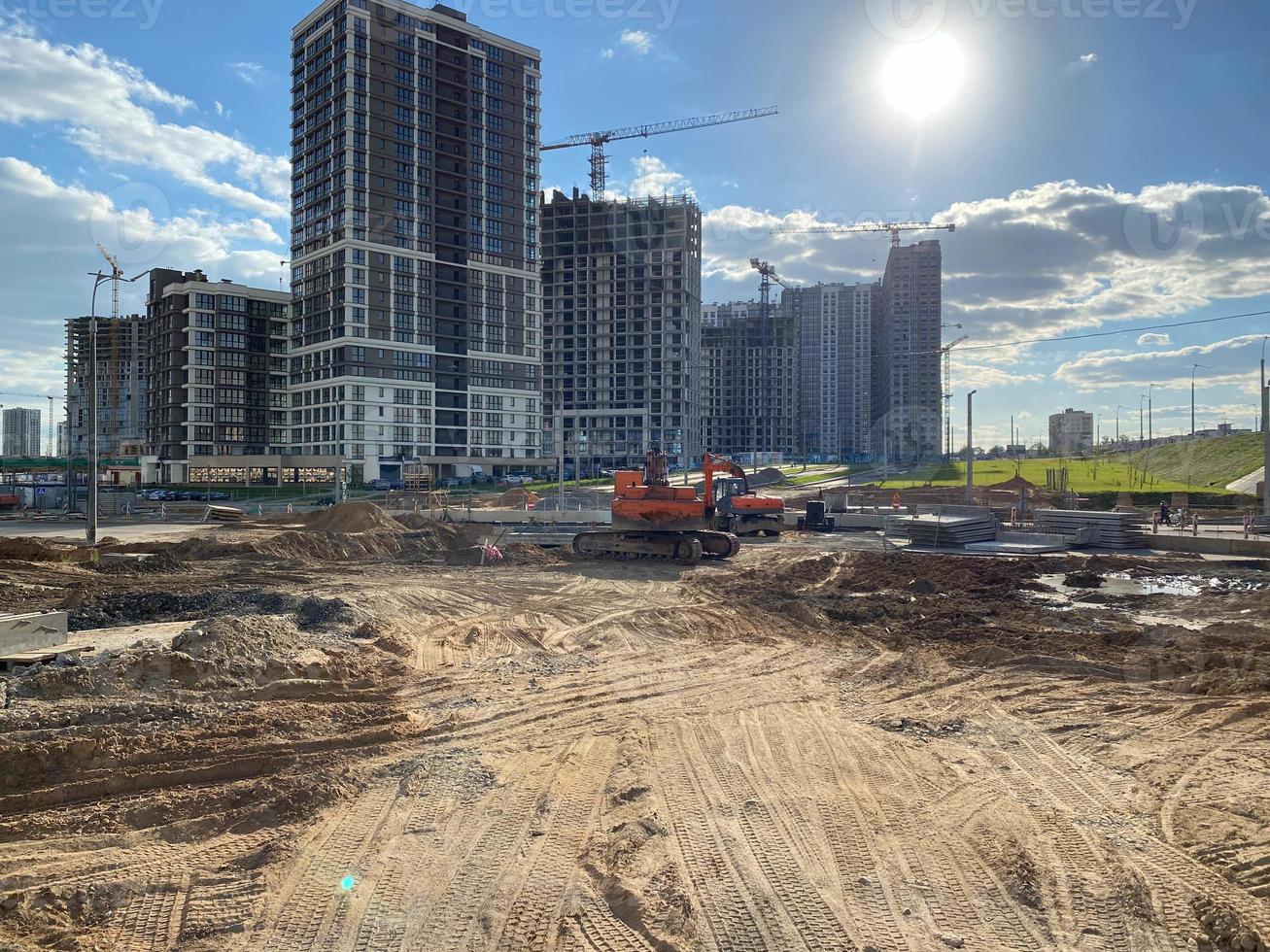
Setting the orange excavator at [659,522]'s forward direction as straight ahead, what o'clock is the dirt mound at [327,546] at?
The dirt mound is roughly at 9 o'clock from the orange excavator.

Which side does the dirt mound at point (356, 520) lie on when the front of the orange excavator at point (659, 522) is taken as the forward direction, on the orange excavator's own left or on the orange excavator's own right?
on the orange excavator's own left

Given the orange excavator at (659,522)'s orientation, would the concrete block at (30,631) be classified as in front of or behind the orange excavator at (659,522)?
behind

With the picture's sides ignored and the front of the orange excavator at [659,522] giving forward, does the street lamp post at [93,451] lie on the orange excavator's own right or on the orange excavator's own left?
on the orange excavator's own left
